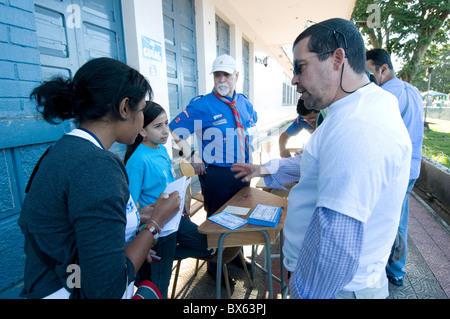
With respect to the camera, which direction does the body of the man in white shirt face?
to the viewer's left

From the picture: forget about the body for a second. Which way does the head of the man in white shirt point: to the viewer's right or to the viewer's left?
to the viewer's left

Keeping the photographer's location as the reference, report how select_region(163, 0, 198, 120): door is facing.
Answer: facing the viewer and to the right of the viewer

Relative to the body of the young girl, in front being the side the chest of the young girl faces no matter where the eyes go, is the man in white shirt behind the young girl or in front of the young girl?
in front

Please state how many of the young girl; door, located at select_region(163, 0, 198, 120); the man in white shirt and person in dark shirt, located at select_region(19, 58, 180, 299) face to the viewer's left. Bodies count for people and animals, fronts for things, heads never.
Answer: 1

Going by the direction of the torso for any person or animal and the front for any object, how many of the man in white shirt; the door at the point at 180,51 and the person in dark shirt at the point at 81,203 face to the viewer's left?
1

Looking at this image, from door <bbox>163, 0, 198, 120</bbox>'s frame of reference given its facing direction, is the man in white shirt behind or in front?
in front

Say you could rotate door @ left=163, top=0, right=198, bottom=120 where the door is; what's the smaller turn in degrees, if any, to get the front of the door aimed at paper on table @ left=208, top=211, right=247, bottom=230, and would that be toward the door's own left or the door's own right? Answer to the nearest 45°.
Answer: approximately 45° to the door's own right

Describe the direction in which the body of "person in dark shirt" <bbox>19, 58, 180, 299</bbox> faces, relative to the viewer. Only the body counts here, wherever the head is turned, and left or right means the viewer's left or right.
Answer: facing away from the viewer and to the right of the viewer

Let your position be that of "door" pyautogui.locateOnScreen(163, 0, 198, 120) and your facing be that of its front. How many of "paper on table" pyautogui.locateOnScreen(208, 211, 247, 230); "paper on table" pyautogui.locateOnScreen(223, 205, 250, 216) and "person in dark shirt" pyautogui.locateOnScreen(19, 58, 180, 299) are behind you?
0

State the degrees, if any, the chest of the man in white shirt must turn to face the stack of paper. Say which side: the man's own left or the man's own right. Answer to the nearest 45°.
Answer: approximately 45° to the man's own right

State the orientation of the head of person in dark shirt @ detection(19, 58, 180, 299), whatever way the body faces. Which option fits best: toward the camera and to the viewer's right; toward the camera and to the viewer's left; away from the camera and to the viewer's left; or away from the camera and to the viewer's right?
away from the camera and to the viewer's right

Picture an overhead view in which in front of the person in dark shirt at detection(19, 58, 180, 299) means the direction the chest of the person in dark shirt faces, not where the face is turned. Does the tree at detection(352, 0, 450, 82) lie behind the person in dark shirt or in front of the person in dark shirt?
in front

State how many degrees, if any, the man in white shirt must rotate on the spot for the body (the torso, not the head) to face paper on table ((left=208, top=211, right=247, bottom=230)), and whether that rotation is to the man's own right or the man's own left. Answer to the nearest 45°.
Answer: approximately 45° to the man's own right
